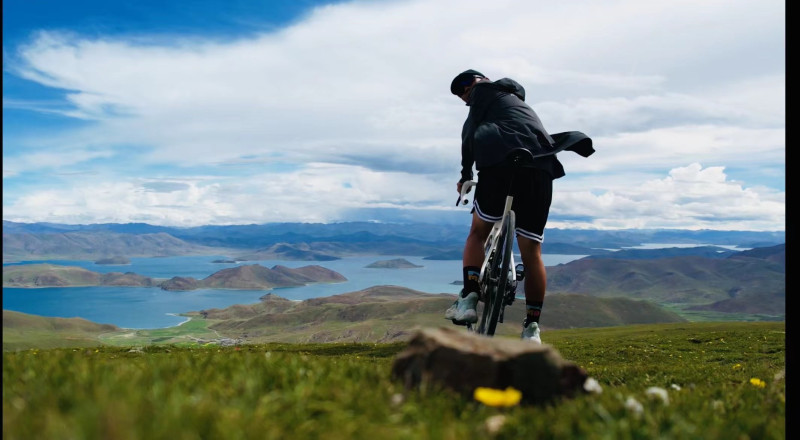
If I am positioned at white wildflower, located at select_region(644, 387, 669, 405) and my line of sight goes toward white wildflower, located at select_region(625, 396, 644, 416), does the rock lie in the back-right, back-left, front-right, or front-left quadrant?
front-right

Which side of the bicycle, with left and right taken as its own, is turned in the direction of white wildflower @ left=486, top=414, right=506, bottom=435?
back

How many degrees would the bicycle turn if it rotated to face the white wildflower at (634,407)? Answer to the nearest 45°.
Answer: approximately 180°

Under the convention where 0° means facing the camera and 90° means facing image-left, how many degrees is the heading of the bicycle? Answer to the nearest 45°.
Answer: approximately 180°

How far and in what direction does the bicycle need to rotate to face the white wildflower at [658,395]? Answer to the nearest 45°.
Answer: approximately 180°

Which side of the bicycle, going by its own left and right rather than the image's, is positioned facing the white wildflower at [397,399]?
back

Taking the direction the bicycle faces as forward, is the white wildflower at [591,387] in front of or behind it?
behind

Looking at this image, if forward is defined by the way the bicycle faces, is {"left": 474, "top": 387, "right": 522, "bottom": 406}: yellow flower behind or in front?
behind

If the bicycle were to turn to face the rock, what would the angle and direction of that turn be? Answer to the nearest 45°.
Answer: approximately 180°
